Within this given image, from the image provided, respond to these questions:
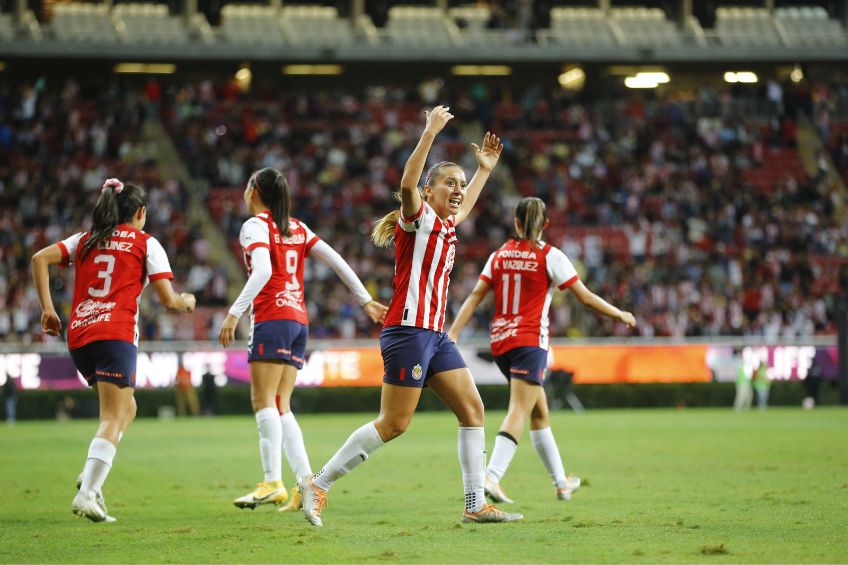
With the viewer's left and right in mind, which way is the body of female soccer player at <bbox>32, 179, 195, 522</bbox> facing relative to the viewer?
facing away from the viewer and to the right of the viewer

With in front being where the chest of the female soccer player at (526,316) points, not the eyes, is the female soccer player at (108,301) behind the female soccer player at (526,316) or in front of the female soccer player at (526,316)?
behind

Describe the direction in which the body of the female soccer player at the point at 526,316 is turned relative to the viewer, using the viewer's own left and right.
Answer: facing away from the viewer and to the right of the viewer

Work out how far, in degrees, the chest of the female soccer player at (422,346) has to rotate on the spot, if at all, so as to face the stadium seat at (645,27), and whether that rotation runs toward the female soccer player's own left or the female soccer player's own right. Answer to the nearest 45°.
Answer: approximately 135° to the female soccer player's own left

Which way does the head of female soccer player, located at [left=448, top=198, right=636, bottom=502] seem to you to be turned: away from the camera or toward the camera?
away from the camera

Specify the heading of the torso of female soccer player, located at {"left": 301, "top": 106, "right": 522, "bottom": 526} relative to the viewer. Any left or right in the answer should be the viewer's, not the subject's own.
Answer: facing the viewer and to the right of the viewer

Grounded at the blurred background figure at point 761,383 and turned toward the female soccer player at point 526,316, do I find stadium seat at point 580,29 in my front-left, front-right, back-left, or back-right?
back-right

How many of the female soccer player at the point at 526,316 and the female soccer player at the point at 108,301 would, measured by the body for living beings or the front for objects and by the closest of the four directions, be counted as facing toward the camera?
0

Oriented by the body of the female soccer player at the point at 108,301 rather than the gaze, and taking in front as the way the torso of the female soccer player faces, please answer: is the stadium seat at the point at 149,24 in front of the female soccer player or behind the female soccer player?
in front

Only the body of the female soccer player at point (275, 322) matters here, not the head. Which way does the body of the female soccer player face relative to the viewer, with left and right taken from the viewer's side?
facing away from the viewer and to the left of the viewer

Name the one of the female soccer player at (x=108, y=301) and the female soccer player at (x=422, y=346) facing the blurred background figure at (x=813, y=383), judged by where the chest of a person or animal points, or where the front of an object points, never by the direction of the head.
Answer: the female soccer player at (x=108, y=301)

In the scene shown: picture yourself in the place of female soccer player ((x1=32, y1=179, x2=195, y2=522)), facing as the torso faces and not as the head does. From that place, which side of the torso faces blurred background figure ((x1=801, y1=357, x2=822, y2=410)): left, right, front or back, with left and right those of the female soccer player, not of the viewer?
front

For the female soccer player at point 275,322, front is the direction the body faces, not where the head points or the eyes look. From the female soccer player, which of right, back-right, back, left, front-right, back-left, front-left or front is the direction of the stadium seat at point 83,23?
front-right

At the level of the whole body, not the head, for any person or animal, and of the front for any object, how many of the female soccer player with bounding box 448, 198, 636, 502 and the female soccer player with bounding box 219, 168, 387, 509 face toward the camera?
0

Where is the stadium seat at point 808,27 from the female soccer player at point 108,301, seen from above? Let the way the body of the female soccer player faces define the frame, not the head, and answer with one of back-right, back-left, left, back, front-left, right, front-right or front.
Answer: front

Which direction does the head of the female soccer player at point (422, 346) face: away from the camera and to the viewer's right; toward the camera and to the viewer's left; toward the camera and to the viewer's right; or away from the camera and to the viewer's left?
toward the camera and to the viewer's right

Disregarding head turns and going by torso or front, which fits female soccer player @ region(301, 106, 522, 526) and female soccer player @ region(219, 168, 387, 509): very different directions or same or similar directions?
very different directions
